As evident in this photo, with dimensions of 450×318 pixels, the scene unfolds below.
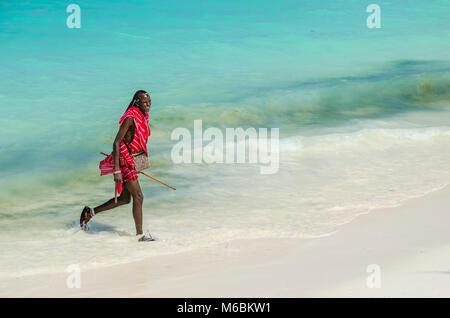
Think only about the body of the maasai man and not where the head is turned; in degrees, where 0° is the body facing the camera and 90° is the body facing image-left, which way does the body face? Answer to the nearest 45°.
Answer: approximately 270°
